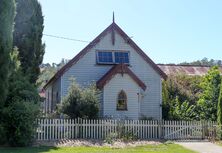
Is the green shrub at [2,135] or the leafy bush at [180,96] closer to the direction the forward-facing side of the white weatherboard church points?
the green shrub

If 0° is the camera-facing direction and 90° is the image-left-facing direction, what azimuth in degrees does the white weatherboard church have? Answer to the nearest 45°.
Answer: approximately 0°

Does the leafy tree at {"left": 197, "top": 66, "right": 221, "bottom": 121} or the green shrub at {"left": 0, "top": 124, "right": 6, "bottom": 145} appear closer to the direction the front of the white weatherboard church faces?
the green shrub

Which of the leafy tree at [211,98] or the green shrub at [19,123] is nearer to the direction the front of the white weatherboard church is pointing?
the green shrub

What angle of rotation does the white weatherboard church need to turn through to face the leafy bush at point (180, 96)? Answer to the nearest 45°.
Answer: approximately 135° to its left

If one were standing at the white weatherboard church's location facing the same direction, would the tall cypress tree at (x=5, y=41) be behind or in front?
in front

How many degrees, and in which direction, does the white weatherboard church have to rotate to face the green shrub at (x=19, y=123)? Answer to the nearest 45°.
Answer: approximately 45° to its right

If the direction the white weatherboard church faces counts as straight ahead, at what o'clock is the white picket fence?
The white picket fence is roughly at 12 o'clock from the white weatherboard church.

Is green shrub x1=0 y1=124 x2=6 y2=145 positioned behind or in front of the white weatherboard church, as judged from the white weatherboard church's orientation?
in front

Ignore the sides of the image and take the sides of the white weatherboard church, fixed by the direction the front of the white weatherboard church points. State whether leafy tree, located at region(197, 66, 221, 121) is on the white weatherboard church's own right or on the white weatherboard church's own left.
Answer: on the white weatherboard church's own left

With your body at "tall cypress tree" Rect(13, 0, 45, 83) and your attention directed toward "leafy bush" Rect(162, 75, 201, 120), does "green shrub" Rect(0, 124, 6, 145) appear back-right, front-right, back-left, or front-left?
back-right
